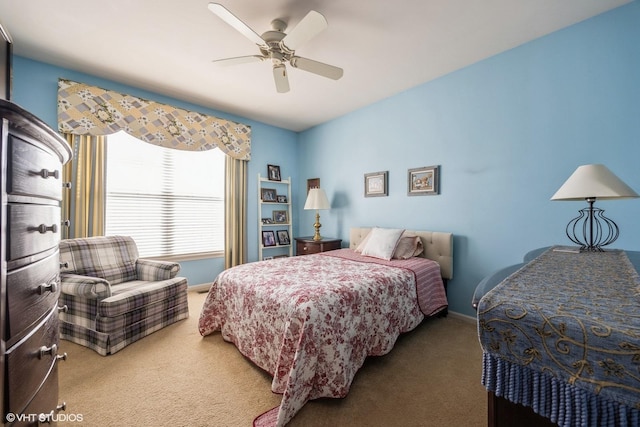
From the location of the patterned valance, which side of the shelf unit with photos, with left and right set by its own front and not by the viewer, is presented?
right

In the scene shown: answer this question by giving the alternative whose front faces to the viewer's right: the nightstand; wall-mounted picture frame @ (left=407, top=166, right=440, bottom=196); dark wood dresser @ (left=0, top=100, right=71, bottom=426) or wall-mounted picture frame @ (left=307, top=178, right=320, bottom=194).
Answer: the dark wood dresser

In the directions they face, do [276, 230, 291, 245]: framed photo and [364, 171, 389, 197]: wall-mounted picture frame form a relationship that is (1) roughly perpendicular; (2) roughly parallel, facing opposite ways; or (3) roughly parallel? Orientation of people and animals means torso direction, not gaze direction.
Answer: roughly perpendicular

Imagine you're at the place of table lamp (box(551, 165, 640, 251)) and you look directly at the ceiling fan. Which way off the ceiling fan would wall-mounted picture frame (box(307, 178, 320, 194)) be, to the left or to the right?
right

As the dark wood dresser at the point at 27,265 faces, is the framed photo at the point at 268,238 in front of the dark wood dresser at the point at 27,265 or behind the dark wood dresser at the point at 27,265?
in front

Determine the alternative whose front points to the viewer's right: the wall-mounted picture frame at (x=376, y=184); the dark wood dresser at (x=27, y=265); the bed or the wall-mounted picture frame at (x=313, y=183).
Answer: the dark wood dresser

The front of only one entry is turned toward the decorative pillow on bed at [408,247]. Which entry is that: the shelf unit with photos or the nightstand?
the shelf unit with photos

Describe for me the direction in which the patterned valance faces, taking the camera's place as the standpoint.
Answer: facing the viewer and to the right of the viewer

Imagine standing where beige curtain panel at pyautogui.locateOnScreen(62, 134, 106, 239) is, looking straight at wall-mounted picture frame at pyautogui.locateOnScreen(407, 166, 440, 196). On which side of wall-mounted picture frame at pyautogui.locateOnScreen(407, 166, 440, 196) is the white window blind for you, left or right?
left

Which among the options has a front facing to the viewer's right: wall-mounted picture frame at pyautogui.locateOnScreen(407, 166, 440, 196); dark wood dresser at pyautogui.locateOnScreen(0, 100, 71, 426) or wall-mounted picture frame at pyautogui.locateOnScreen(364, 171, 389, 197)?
the dark wood dresser

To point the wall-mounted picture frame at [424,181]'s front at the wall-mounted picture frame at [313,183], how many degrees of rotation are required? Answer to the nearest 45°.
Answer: approximately 90° to its right

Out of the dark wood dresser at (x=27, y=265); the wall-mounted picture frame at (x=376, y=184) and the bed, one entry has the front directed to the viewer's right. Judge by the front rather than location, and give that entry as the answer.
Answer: the dark wood dresser

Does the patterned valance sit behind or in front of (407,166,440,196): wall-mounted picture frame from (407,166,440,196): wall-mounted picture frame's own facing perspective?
in front
